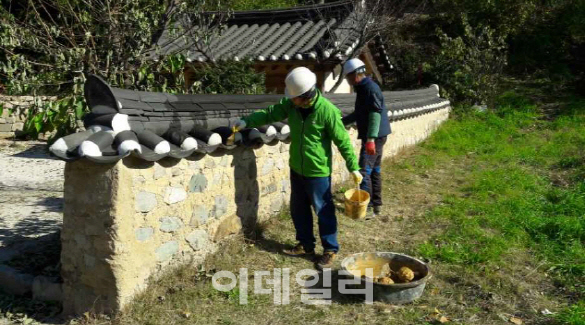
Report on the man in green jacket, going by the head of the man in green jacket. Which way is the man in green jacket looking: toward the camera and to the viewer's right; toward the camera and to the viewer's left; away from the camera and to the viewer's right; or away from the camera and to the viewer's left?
toward the camera and to the viewer's left

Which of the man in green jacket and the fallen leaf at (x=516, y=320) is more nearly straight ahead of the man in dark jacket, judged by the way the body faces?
the man in green jacket

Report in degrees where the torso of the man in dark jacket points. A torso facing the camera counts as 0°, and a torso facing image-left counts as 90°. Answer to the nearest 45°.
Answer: approximately 90°

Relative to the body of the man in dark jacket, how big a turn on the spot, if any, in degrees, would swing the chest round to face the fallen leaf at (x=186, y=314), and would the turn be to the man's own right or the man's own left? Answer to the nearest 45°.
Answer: approximately 45° to the man's own left

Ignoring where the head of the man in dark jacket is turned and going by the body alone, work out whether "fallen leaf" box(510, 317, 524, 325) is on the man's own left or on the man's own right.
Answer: on the man's own left

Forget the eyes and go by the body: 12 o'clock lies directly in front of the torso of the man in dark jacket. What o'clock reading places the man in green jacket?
The man in green jacket is roughly at 10 o'clock from the man in dark jacket.

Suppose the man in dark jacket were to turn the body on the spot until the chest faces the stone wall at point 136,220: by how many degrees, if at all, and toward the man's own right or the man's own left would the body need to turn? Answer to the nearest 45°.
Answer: approximately 45° to the man's own left

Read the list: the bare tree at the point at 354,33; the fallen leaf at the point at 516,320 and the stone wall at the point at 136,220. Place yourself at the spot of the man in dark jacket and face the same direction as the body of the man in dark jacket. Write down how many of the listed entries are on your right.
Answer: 1

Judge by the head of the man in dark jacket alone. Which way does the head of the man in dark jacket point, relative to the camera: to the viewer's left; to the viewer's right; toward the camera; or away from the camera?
to the viewer's left

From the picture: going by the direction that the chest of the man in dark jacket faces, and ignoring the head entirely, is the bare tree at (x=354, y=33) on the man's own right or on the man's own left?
on the man's own right

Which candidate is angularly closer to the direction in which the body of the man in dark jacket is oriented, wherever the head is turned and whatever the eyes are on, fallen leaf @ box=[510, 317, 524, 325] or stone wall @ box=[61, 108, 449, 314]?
the stone wall
